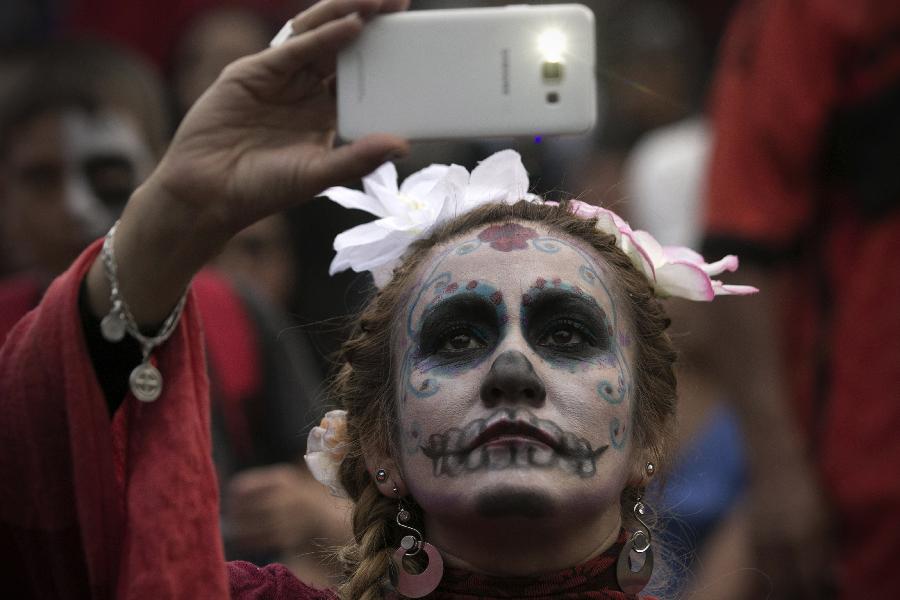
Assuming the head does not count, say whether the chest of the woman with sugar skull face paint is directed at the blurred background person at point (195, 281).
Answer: no

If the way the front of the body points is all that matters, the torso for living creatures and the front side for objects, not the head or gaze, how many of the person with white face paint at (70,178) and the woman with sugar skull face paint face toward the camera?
2

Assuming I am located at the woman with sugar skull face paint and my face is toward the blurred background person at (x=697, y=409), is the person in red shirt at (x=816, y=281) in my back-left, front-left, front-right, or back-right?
front-right

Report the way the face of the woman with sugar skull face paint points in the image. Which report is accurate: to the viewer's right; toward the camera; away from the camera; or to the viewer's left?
toward the camera

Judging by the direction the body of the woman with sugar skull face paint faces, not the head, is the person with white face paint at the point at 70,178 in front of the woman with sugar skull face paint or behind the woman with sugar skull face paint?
behind

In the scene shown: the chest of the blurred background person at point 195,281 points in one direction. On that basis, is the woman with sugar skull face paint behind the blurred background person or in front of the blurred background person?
in front

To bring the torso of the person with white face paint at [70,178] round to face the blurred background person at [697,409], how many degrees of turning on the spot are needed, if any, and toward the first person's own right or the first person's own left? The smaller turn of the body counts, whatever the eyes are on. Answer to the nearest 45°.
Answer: approximately 90° to the first person's own left

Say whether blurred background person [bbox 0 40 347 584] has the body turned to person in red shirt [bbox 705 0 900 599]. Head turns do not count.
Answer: no

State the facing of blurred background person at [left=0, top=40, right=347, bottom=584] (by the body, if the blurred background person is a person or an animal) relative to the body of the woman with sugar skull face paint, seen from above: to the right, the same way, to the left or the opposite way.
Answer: the same way

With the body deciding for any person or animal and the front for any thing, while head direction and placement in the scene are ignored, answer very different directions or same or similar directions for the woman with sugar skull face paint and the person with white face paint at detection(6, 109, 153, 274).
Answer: same or similar directions

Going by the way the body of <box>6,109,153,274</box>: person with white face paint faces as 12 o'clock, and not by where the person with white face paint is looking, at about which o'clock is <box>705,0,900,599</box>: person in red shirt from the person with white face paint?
The person in red shirt is roughly at 10 o'clock from the person with white face paint.

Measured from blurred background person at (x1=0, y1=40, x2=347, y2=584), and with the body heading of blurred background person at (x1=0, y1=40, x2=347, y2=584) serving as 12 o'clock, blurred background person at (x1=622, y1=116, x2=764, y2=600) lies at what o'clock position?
blurred background person at (x1=622, y1=116, x2=764, y2=600) is roughly at 9 o'clock from blurred background person at (x1=0, y1=40, x2=347, y2=584).

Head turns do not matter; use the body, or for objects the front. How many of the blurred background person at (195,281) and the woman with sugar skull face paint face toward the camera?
2

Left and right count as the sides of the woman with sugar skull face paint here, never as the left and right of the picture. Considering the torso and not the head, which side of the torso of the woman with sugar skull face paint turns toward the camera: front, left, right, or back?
front

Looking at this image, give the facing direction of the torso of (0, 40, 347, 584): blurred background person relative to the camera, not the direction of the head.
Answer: toward the camera
